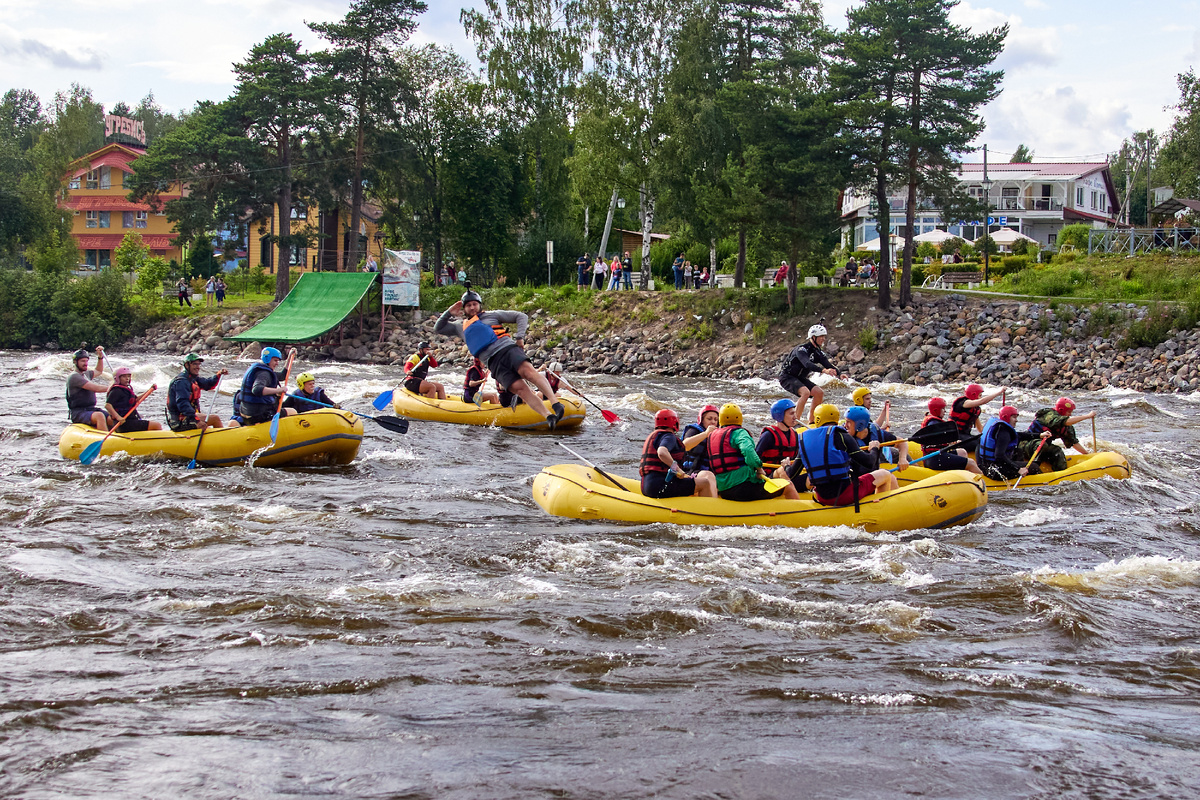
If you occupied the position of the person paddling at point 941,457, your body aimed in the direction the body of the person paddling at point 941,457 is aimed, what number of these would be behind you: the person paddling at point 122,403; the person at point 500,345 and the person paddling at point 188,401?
3

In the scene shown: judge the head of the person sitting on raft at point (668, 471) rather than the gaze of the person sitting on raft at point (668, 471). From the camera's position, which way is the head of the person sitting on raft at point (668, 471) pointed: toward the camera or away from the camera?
away from the camera

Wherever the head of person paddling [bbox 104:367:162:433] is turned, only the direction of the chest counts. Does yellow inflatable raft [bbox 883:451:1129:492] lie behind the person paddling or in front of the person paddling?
in front

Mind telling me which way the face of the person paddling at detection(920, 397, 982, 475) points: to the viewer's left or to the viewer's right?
to the viewer's right

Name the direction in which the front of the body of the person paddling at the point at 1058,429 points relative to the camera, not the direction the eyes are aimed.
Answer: to the viewer's right

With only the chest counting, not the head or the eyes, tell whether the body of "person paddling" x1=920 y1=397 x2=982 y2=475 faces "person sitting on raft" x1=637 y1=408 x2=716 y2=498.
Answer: no

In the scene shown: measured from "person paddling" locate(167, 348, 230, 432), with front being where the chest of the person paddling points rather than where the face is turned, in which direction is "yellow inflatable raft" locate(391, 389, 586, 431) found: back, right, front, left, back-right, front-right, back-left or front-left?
front-left

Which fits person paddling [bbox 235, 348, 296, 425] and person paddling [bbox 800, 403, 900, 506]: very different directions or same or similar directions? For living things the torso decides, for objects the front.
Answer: same or similar directions

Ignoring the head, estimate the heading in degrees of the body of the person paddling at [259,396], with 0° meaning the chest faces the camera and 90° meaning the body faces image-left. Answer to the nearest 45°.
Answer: approximately 270°

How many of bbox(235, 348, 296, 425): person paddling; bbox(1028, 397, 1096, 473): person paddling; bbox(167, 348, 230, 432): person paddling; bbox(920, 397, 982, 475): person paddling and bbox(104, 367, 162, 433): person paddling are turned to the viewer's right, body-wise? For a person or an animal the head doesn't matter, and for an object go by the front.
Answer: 5

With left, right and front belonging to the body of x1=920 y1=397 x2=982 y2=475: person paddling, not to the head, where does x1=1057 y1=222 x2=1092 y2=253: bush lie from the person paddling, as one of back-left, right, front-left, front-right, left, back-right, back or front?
left

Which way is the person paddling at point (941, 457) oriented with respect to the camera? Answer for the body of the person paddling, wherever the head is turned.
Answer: to the viewer's right

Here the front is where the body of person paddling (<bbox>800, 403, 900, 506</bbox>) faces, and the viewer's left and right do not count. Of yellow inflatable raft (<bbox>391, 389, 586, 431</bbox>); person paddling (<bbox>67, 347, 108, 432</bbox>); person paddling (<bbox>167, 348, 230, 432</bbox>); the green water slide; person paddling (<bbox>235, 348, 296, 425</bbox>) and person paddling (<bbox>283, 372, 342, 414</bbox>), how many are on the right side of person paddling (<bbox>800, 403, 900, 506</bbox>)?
0
